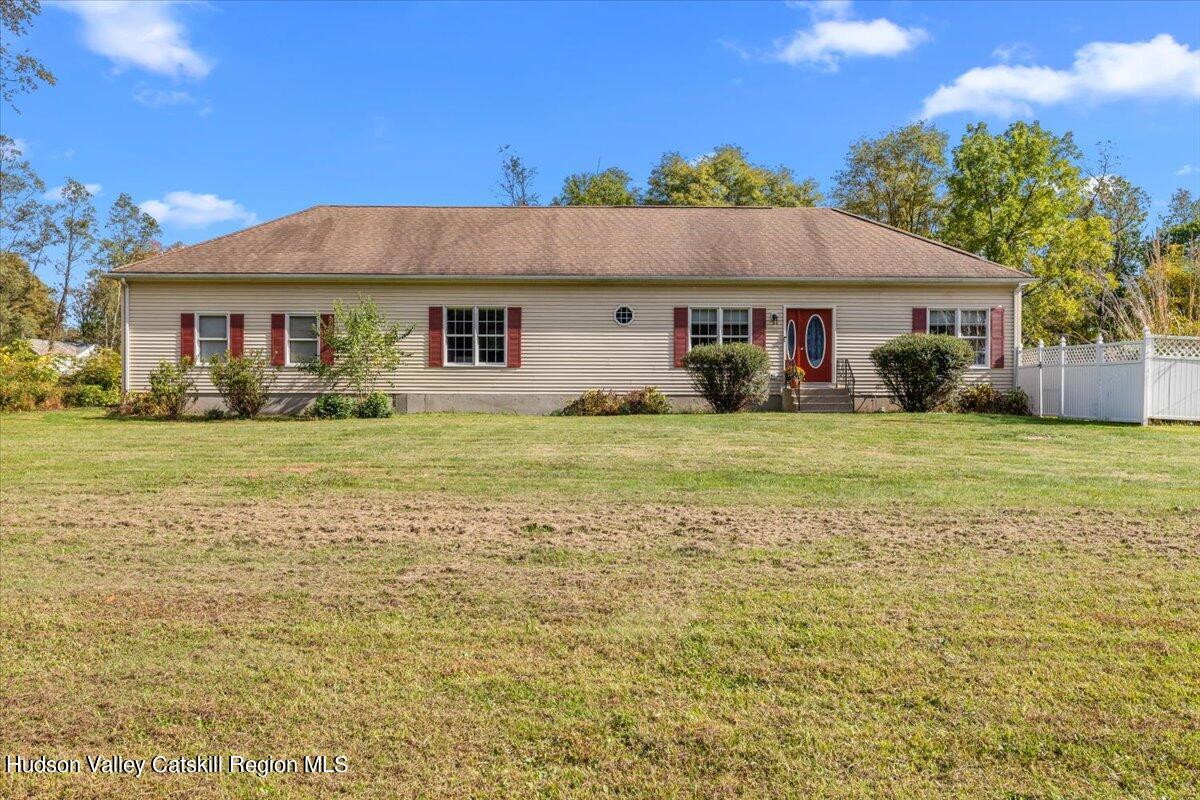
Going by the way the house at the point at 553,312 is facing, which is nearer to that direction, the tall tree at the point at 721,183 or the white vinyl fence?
the white vinyl fence

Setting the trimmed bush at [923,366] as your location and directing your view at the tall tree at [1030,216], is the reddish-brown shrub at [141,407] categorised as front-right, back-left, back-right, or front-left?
back-left

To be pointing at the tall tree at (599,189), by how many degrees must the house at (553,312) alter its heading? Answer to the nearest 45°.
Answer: approximately 180°

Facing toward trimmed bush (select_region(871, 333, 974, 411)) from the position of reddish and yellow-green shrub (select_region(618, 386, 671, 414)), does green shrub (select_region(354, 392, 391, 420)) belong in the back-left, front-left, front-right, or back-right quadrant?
back-right

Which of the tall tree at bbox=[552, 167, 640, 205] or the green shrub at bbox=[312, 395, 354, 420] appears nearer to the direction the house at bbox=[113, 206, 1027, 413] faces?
the green shrub

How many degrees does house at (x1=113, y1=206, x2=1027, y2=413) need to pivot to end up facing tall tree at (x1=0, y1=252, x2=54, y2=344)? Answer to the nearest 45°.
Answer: approximately 135° to its right

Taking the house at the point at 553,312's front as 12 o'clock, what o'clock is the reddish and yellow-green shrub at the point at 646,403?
The reddish and yellow-green shrub is roughly at 10 o'clock from the house.

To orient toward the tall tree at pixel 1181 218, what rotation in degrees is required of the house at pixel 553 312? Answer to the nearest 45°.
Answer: approximately 135° to its left

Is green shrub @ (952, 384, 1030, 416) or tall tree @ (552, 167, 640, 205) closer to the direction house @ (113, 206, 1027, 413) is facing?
the green shrub

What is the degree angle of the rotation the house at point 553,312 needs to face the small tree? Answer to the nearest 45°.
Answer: approximately 90° to its right

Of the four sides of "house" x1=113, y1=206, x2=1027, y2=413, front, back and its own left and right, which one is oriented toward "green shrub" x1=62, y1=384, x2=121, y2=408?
right

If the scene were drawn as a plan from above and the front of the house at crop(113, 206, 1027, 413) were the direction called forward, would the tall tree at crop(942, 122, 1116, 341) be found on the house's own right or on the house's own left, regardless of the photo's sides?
on the house's own left

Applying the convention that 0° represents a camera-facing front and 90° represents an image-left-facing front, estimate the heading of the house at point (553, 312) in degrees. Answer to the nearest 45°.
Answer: approximately 0°

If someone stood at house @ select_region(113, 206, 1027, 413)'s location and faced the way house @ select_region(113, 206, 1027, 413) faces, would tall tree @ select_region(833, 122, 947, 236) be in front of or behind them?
behind
